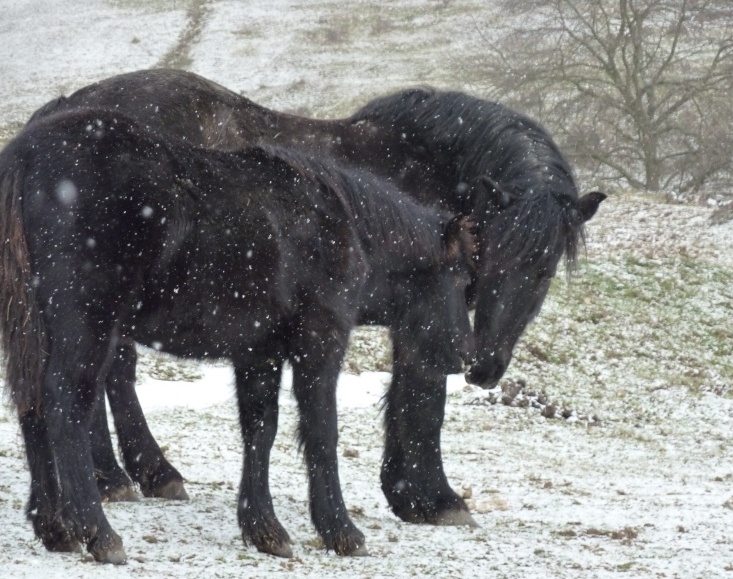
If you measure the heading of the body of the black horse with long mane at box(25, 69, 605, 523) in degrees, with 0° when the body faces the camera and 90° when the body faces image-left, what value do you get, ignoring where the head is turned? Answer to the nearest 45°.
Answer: approximately 270°

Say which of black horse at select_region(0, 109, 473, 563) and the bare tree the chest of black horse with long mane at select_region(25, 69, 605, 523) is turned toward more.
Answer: the bare tree

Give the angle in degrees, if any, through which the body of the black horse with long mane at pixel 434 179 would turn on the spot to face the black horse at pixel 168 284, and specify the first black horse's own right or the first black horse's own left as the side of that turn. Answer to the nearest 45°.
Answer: approximately 135° to the first black horse's own right

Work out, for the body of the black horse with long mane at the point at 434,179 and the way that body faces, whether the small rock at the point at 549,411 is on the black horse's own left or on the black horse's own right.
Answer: on the black horse's own left

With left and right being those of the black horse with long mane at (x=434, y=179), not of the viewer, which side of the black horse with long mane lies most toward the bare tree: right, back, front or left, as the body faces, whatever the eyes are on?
left
